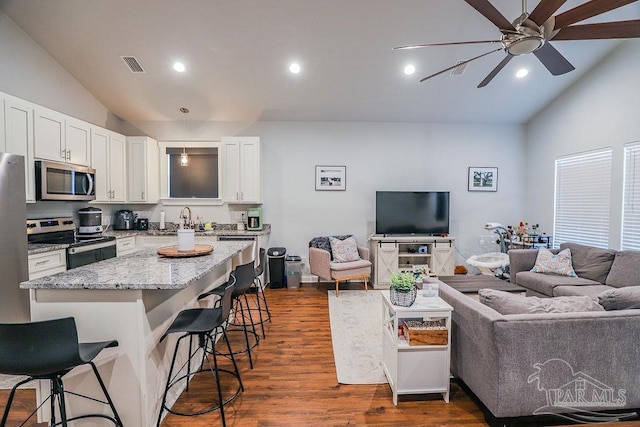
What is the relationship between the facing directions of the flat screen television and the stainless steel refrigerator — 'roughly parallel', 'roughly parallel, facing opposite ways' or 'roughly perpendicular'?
roughly perpendicular

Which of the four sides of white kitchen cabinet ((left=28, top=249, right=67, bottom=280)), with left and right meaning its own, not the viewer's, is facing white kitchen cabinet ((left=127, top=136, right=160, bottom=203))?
left

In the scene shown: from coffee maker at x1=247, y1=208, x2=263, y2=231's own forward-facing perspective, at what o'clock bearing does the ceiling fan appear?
The ceiling fan is roughly at 11 o'clock from the coffee maker.

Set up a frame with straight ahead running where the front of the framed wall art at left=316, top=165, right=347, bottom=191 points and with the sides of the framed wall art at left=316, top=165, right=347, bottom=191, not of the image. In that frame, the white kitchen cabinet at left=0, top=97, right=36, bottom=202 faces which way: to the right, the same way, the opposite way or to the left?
to the left

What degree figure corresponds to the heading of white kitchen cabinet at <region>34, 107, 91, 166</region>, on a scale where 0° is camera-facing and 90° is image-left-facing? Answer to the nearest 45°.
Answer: approximately 315°

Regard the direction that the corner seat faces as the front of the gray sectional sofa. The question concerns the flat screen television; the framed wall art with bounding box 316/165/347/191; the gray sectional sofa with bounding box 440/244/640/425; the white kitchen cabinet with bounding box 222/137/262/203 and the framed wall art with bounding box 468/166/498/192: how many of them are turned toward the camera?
4

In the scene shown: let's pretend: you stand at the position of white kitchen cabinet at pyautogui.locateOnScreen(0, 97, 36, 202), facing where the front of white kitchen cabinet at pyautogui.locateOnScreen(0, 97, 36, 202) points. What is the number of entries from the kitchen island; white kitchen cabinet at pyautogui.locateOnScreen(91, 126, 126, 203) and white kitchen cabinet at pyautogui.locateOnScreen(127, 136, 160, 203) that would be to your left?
2

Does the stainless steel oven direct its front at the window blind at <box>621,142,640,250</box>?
yes

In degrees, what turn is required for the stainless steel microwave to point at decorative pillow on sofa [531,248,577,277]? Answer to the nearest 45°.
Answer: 0° — it already faces it

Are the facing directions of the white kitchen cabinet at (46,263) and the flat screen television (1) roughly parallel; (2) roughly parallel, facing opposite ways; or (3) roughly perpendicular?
roughly perpendicular

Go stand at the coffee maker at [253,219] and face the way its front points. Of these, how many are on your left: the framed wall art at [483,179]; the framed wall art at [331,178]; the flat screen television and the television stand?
4

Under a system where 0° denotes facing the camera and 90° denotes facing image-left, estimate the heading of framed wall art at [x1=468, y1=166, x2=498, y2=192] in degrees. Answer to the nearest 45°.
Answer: approximately 0°

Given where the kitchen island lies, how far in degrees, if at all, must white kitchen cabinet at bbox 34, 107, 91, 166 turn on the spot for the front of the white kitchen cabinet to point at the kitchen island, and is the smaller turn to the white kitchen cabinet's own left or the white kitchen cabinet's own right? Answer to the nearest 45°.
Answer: approximately 45° to the white kitchen cabinet's own right
